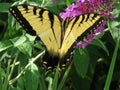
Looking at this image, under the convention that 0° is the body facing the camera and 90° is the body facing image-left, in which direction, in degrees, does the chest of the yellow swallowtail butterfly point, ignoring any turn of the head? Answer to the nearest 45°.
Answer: approximately 180°

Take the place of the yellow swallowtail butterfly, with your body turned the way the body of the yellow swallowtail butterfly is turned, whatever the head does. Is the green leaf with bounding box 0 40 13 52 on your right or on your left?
on your left
